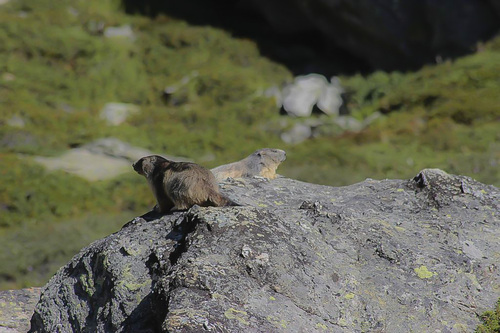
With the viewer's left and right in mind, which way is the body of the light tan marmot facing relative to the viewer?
facing to the right of the viewer

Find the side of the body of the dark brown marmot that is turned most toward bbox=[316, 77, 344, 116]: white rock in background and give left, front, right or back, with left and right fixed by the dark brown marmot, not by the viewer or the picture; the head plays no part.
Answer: right

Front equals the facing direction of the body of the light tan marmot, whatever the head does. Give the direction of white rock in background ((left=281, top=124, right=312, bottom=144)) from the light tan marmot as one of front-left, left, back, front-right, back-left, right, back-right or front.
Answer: left

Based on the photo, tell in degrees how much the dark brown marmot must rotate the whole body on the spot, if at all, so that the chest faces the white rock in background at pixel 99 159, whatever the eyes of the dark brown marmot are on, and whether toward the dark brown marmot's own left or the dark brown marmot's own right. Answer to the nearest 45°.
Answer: approximately 90° to the dark brown marmot's own right

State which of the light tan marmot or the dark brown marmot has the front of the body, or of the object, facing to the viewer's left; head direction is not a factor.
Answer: the dark brown marmot

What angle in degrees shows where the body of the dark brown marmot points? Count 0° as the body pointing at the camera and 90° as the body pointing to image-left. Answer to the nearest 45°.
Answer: approximately 90°

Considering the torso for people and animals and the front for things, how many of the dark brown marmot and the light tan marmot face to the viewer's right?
1

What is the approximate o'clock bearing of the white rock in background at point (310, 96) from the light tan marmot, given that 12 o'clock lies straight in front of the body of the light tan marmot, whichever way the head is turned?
The white rock in background is roughly at 9 o'clock from the light tan marmot.

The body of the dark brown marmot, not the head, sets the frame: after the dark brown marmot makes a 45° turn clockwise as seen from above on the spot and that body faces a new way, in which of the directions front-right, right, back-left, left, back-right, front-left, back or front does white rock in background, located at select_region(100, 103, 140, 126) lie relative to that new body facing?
front-right

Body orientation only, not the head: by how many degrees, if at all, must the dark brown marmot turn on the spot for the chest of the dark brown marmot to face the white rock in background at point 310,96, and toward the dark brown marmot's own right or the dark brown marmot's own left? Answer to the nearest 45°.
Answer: approximately 90° to the dark brown marmot's own right

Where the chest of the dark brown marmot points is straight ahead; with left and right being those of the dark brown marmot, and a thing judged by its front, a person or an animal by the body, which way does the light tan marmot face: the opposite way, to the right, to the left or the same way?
the opposite way
